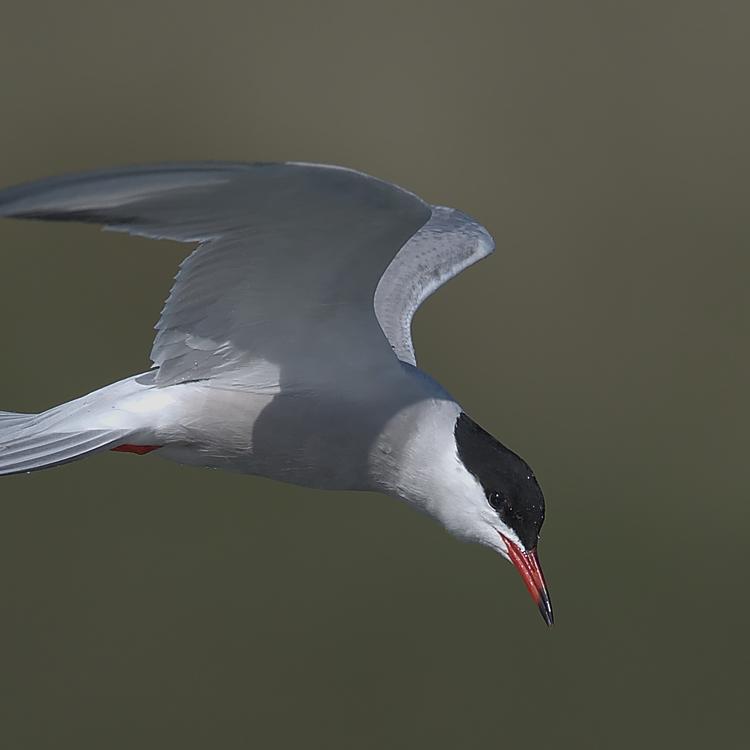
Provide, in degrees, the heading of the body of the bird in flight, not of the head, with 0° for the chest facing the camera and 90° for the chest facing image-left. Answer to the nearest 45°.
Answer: approximately 270°
